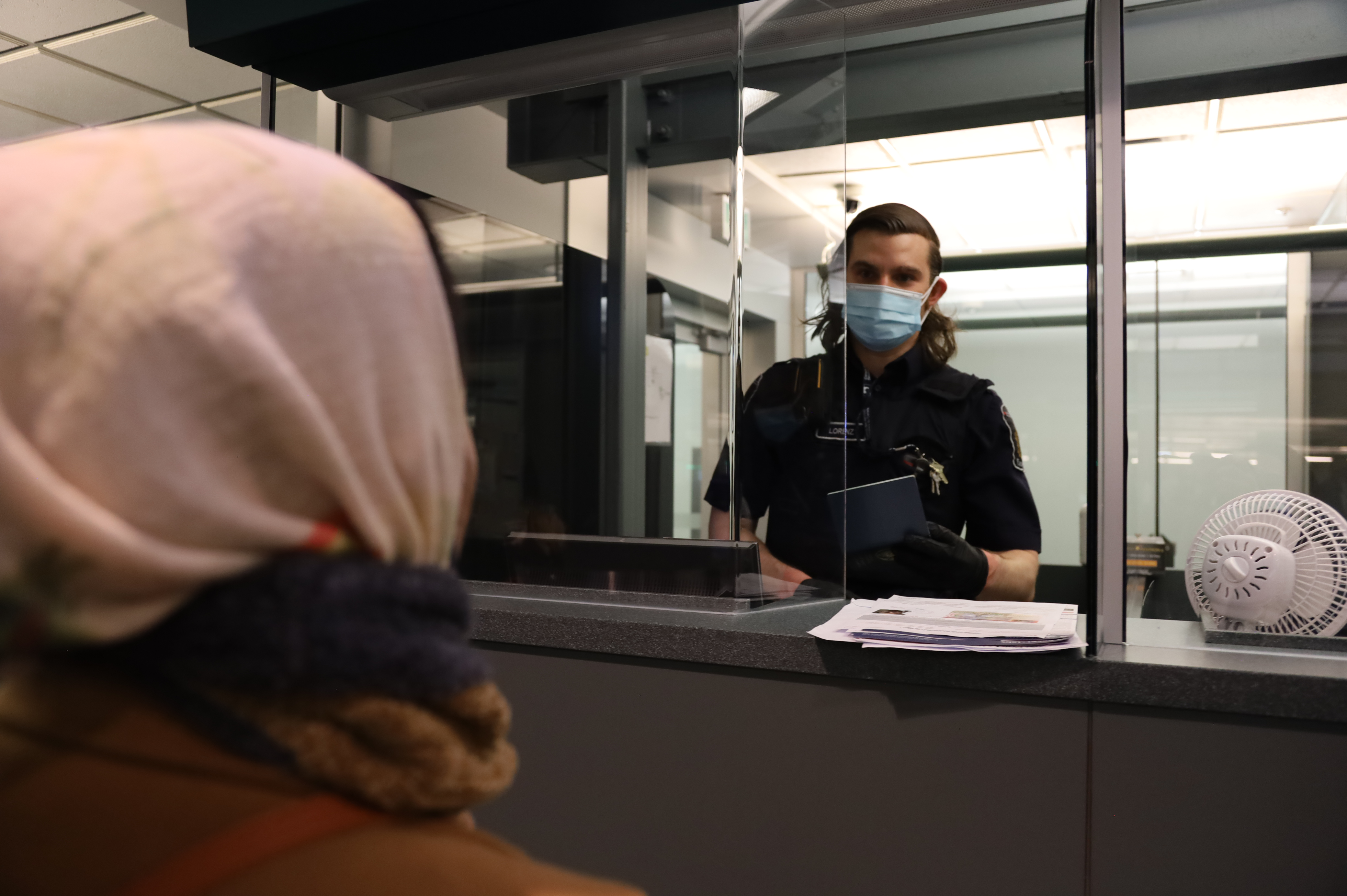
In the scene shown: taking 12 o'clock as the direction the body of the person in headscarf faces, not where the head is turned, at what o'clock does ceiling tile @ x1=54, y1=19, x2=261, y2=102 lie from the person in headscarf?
The ceiling tile is roughly at 10 o'clock from the person in headscarf.

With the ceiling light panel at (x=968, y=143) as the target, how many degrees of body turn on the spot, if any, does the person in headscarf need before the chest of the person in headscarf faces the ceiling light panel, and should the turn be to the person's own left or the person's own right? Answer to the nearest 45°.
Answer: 0° — they already face it

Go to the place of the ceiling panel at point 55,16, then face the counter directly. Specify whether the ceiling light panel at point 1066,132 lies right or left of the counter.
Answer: left

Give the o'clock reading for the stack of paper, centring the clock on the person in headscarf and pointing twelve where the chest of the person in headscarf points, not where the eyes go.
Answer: The stack of paper is roughly at 12 o'clock from the person in headscarf.

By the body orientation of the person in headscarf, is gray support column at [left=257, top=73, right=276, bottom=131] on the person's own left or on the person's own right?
on the person's own left

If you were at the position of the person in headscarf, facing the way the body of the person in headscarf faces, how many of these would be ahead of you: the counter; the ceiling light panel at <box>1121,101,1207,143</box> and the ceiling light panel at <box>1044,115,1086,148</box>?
3

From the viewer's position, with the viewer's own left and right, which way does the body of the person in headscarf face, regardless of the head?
facing away from the viewer and to the right of the viewer

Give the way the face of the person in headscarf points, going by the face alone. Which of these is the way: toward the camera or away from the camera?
away from the camera

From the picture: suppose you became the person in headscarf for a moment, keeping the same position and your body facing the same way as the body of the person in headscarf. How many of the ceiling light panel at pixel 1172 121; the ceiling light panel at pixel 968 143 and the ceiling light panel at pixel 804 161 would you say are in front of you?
3

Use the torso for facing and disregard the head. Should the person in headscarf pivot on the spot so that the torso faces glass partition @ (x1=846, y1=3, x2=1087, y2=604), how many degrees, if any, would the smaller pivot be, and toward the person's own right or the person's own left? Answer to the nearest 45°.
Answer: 0° — they already face it

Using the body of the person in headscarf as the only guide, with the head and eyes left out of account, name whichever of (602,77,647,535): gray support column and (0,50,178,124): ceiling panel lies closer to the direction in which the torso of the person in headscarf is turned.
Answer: the gray support column

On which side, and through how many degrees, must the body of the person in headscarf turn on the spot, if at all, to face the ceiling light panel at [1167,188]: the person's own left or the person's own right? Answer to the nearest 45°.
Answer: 0° — they already face it
